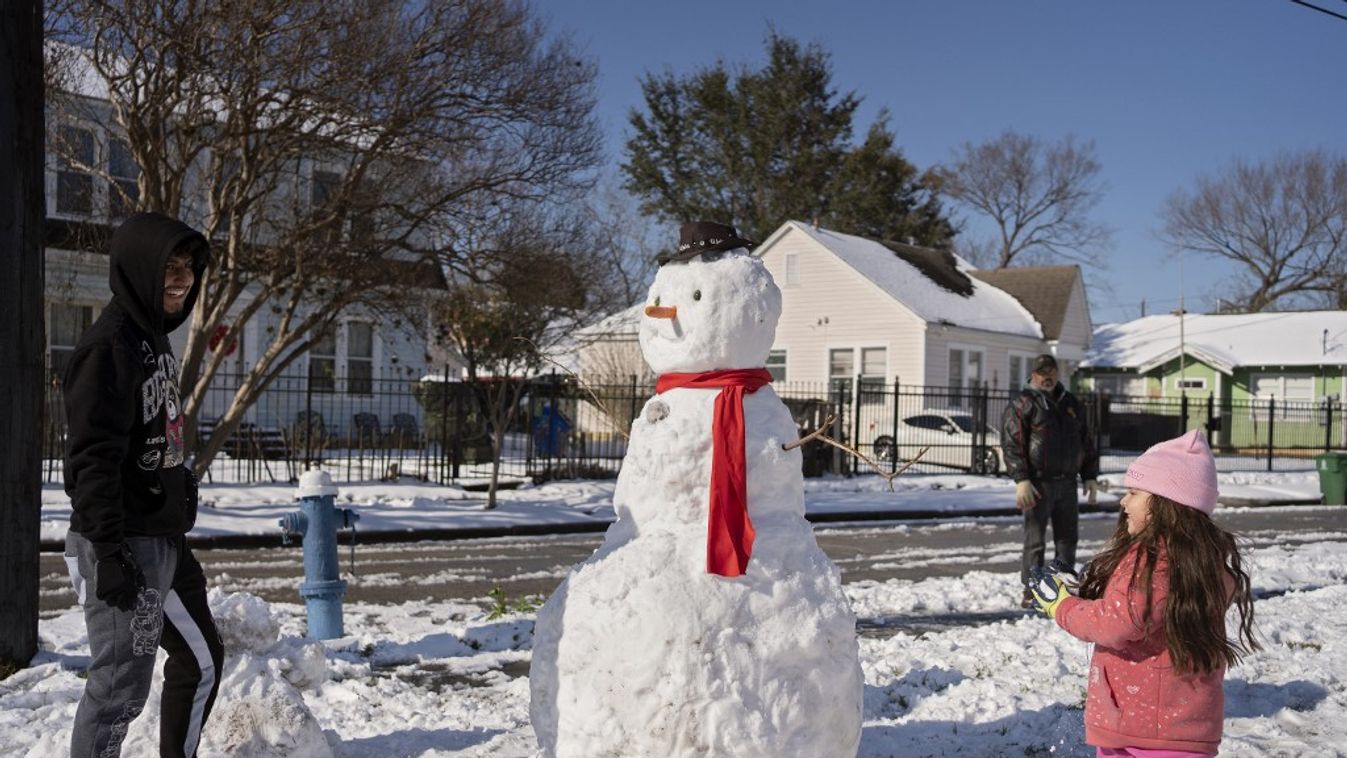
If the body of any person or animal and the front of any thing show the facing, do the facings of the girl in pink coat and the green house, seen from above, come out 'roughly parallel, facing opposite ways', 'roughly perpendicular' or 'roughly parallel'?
roughly perpendicular

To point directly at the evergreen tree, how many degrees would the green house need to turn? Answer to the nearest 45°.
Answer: approximately 90° to its right

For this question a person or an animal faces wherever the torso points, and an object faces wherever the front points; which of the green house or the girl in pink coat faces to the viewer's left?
the girl in pink coat

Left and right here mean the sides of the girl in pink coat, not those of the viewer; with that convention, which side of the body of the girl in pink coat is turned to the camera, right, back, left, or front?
left

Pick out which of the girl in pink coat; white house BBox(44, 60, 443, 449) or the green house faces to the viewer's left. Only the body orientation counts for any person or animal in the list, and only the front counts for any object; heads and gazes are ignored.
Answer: the girl in pink coat

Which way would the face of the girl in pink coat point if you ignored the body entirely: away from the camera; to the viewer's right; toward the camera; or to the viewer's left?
to the viewer's left

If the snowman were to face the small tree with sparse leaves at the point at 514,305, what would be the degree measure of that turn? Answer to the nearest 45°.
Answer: approximately 135° to its right

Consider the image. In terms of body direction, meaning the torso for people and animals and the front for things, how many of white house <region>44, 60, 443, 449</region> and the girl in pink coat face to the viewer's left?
1

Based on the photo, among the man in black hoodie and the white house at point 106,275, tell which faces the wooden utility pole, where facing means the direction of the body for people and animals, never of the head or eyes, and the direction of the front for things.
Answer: the white house
